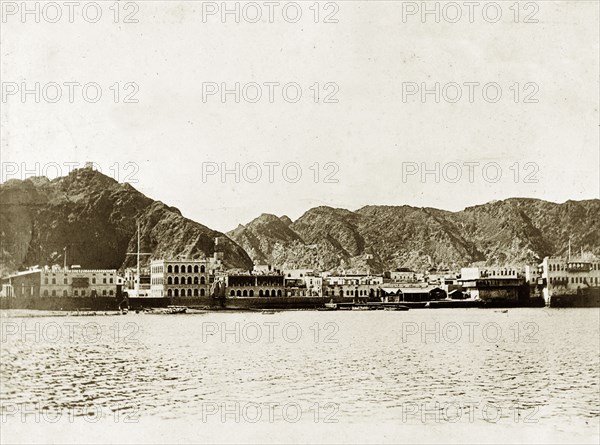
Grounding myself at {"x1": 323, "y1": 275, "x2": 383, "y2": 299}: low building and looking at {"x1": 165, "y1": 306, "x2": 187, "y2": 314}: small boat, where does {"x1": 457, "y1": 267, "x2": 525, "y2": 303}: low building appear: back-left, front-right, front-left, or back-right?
back-left

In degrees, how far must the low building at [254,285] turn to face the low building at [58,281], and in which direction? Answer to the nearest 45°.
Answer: approximately 45° to its right

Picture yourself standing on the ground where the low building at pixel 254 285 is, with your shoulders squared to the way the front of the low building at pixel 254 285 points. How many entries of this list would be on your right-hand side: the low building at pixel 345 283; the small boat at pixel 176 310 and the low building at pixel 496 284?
1

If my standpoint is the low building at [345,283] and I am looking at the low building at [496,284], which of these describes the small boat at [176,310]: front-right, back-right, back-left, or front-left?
back-right

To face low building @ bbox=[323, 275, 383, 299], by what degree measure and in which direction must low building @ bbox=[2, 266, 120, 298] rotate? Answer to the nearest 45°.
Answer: approximately 135° to its left

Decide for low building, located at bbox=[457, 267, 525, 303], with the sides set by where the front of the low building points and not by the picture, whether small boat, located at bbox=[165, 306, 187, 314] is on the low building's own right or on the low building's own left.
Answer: on the low building's own right

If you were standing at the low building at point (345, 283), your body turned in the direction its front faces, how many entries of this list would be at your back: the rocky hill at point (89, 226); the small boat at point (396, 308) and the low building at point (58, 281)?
1

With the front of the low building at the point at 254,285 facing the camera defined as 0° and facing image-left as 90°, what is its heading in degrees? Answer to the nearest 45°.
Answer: approximately 0°
